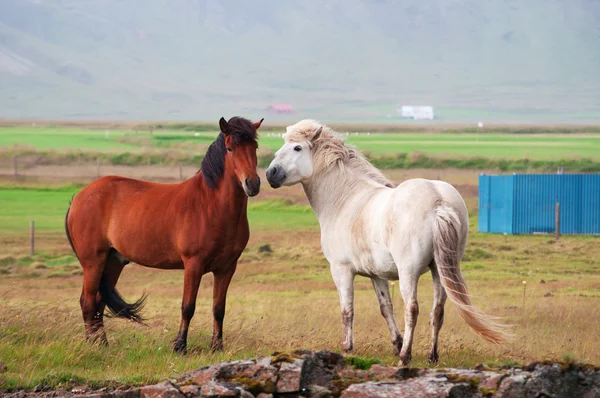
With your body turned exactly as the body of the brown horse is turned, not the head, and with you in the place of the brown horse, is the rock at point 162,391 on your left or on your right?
on your right

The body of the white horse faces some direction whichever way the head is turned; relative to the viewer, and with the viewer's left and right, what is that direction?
facing away from the viewer and to the left of the viewer

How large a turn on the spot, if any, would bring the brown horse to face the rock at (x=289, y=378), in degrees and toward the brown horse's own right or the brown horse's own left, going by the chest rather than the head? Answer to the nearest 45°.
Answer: approximately 45° to the brown horse's own right

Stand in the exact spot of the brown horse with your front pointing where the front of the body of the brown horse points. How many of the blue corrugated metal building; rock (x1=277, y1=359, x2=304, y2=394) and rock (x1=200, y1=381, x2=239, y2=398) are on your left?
1

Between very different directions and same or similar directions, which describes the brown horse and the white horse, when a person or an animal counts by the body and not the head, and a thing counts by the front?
very different directions

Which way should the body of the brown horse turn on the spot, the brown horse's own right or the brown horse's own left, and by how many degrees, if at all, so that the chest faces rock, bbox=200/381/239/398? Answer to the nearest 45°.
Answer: approximately 45° to the brown horse's own right

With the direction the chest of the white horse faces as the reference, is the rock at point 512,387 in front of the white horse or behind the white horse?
behind

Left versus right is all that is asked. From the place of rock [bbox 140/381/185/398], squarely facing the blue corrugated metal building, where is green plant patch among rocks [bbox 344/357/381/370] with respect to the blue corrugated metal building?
right

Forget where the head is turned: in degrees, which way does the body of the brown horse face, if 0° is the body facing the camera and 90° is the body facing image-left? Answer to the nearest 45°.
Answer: approximately 315°

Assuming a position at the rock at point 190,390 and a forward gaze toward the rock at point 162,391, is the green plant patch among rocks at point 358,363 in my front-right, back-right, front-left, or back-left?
back-right

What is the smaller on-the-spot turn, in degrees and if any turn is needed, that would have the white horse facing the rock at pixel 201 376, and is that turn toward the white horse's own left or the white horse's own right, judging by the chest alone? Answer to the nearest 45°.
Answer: approximately 90° to the white horse's own left

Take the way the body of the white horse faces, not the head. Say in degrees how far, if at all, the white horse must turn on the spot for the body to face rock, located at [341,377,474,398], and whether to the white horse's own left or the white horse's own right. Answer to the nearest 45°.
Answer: approximately 135° to the white horse's own left
